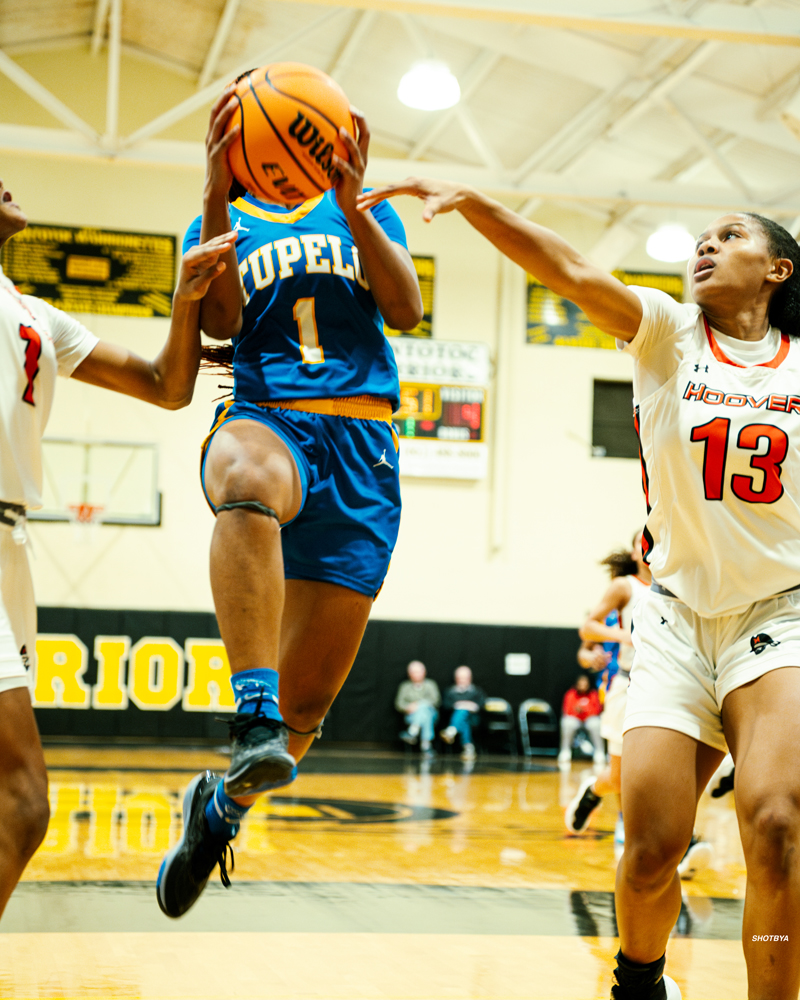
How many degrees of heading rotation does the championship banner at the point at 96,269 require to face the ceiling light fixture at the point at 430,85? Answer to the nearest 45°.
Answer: approximately 45° to its left

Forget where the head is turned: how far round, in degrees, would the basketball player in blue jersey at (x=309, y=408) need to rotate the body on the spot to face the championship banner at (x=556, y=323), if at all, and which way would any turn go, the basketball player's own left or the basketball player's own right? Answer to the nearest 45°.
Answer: approximately 180°

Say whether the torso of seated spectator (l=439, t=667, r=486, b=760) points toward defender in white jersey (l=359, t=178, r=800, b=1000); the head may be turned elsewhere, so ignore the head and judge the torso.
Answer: yes

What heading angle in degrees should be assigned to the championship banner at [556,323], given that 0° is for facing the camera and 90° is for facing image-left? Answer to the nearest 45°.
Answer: approximately 0°

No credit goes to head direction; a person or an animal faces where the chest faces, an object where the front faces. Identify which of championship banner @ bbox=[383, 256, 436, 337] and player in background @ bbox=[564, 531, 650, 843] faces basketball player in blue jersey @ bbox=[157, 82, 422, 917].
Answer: the championship banner
